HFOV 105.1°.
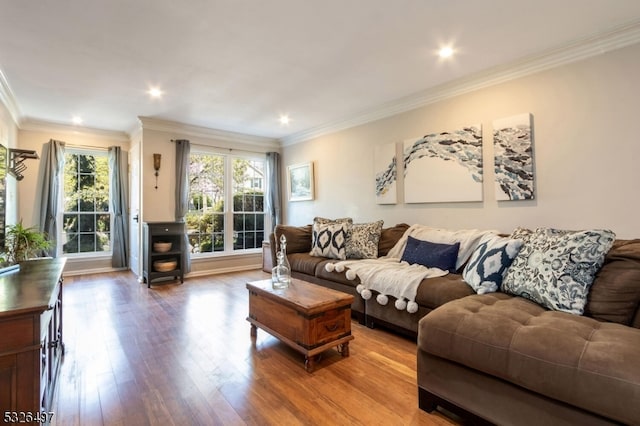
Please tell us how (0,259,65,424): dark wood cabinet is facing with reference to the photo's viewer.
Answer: facing to the right of the viewer

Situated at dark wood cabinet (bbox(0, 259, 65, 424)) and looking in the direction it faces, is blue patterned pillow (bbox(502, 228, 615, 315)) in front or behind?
in front

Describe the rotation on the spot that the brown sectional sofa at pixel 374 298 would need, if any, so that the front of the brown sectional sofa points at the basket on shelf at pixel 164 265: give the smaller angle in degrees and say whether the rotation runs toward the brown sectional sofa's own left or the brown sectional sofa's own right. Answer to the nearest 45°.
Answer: approximately 45° to the brown sectional sofa's own right

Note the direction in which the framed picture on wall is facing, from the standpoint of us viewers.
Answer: facing the viewer and to the left of the viewer

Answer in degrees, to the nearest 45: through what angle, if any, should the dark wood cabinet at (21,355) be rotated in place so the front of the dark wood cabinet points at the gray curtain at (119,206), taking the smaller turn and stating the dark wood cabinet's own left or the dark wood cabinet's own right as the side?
approximately 90° to the dark wood cabinet's own left

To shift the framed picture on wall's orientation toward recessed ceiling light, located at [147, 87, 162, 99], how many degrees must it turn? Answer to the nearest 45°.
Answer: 0° — it already faces it

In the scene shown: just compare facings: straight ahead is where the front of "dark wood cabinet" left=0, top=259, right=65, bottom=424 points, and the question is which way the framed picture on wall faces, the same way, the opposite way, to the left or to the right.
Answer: the opposite way

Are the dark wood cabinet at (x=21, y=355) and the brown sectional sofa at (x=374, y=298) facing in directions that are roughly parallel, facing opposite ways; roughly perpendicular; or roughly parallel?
roughly parallel, facing opposite ways

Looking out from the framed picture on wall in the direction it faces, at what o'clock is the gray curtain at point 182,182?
The gray curtain is roughly at 1 o'clock from the framed picture on wall.

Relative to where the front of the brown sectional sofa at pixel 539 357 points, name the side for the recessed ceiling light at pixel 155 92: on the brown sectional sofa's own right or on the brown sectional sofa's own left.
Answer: on the brown sectional sofa's own right

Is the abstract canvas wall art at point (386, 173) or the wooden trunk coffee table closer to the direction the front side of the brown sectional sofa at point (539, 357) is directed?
the wooden trunk coffee table

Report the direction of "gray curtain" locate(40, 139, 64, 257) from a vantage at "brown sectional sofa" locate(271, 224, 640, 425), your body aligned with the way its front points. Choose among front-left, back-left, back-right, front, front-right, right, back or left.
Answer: front-right

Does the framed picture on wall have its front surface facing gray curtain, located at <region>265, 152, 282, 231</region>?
no

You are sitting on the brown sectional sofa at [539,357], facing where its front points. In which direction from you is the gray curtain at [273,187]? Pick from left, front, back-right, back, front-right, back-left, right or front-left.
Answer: right

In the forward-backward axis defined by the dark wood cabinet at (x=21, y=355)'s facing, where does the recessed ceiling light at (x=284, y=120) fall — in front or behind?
in front
